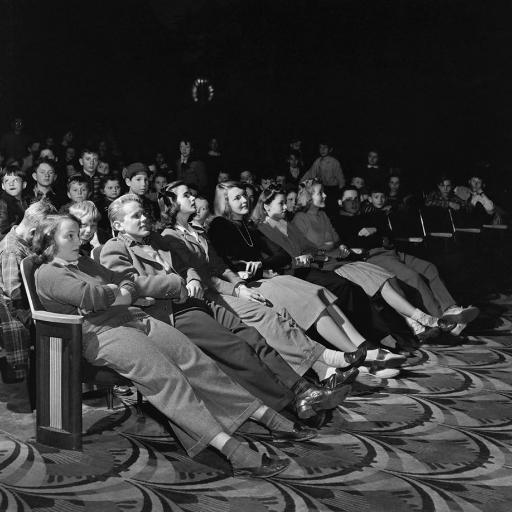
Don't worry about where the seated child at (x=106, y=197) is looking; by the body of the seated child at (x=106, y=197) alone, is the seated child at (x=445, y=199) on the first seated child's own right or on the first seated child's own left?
on the first seated child's own left

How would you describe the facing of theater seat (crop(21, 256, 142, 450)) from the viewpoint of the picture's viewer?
facing to the right of the viewer

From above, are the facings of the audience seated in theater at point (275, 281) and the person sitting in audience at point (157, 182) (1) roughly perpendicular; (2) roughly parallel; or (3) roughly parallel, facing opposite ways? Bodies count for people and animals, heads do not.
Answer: roughly parallel

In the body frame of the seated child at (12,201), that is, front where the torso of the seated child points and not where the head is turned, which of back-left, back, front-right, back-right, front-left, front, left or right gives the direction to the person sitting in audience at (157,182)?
left

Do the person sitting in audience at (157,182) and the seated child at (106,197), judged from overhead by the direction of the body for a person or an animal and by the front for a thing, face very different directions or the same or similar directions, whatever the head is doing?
same or similar directions

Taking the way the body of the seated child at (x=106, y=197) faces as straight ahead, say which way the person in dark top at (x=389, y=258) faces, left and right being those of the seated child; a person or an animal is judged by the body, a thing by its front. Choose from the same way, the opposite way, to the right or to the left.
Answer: the same way

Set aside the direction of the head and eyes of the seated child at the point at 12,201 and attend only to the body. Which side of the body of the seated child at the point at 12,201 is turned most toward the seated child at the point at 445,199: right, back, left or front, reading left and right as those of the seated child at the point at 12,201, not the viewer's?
left

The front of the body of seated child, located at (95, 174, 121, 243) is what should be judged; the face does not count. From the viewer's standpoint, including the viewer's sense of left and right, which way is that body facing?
facing the viewer and to the right of the viewer

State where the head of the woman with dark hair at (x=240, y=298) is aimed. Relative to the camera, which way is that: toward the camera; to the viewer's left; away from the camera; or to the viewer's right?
to the viewer's right

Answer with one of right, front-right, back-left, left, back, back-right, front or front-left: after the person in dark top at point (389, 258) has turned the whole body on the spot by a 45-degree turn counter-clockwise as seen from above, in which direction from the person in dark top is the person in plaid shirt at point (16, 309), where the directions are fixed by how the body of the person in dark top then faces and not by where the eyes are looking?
back-right

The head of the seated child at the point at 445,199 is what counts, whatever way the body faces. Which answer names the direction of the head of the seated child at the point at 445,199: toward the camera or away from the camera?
toward the camera
